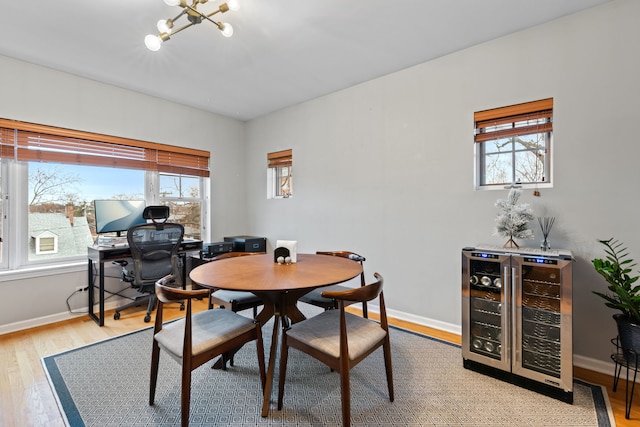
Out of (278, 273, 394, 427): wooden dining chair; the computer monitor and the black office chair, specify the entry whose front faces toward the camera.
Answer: the computer monitor

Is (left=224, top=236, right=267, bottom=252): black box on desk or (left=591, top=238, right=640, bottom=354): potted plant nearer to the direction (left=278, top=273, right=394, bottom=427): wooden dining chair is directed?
the black box on desk

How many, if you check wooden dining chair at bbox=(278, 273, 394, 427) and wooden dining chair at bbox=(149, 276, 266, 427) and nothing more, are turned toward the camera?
0

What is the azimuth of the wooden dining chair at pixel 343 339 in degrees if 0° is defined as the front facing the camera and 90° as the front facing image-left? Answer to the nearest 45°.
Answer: approximately 135°

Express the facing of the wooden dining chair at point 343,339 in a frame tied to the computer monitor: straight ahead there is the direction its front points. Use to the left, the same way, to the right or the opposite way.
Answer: the opposite way

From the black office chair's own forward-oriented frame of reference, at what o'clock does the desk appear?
The desk is roughly at 11 o'clock from the black office chair.

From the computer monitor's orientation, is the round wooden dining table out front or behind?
out front

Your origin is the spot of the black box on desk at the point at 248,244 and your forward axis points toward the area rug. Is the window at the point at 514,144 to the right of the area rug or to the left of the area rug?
left

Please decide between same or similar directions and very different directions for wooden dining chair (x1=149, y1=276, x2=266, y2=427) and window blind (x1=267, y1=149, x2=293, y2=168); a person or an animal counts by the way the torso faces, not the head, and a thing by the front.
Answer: very different directions

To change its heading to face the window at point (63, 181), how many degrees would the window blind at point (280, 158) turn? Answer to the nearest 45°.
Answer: approximately 45° to its right

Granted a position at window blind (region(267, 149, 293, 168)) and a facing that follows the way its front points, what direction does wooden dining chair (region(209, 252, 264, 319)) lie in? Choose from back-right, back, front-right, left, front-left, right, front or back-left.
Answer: front-left

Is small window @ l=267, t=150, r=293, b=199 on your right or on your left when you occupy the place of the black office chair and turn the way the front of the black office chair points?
on your right

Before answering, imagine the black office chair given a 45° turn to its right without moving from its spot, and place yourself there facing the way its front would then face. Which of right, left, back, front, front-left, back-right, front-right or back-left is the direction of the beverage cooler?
back-right

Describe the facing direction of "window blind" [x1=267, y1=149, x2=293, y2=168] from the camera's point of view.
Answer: facing the viewer and to the left of the viewer

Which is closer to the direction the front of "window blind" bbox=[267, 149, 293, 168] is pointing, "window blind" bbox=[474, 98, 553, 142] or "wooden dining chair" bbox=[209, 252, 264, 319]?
the wooden dining chair

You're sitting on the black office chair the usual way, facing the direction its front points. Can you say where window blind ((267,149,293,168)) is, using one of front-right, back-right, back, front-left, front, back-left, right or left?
back-right

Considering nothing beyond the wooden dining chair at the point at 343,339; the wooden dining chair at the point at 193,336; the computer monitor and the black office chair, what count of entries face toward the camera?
1
